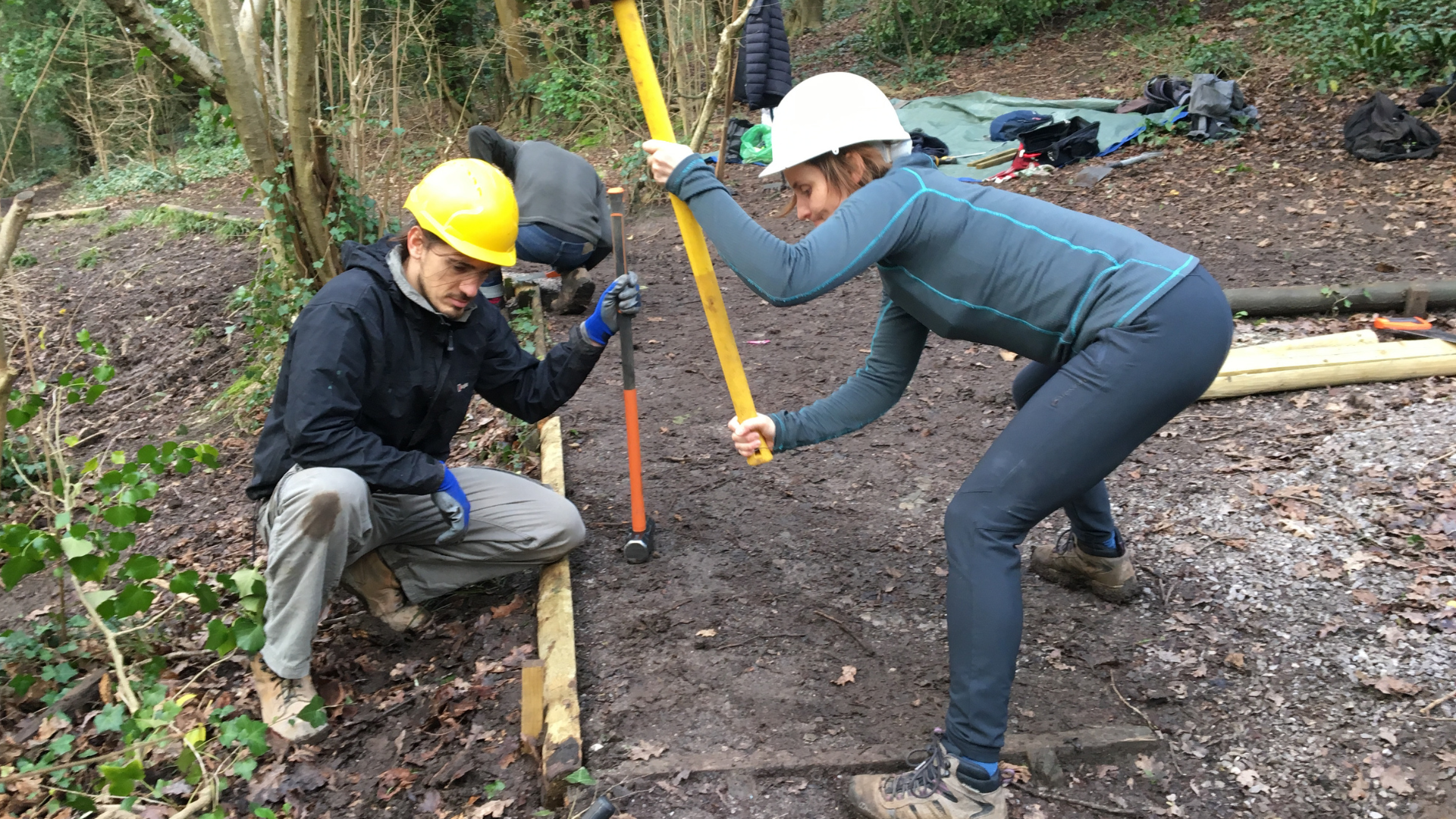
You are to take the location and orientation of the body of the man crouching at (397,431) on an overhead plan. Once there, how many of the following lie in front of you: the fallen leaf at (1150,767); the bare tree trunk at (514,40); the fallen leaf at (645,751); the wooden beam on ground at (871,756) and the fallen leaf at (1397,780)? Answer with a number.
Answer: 4

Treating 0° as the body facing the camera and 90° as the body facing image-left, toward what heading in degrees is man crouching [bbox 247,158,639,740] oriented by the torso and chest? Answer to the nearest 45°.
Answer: approximately 315°

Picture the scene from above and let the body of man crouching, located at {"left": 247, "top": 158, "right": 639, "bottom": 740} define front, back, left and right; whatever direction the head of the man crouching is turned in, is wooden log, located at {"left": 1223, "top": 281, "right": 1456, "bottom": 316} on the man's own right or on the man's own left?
on the man's own left

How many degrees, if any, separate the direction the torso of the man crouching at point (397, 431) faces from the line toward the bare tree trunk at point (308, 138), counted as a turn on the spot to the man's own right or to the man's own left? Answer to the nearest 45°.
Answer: approximately 135° to the man's own left

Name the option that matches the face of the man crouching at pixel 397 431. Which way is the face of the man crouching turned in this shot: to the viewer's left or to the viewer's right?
to the viewer's right

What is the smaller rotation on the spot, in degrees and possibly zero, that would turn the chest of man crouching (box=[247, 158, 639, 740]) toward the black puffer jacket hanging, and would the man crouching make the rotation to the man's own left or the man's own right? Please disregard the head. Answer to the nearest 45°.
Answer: approximately 90° to the man's own left

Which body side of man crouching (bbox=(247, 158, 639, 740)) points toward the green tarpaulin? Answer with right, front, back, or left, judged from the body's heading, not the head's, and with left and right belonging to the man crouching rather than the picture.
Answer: left

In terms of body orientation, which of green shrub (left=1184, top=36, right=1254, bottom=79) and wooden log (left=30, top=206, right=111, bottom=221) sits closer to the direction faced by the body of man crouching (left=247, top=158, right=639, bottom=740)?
the green shrub

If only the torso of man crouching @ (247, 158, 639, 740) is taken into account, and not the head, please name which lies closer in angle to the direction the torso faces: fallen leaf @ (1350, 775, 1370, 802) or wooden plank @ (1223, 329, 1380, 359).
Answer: the fallen leaf
